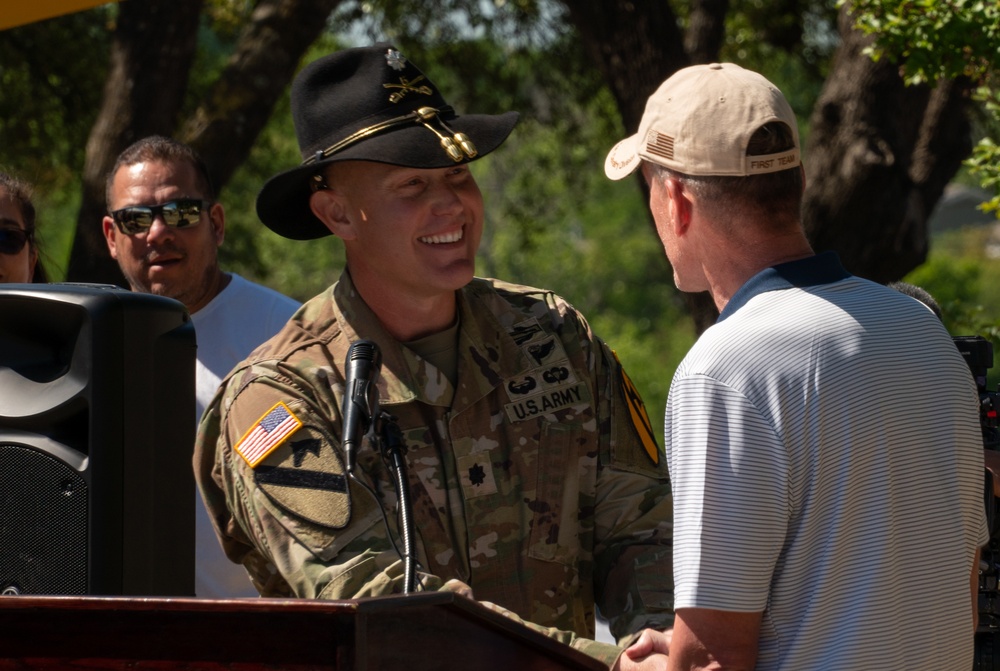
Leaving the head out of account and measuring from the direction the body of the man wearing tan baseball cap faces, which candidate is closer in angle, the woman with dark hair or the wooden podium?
the woman with dark hair

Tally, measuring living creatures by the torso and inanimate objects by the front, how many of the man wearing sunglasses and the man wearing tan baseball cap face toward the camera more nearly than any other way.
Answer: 1

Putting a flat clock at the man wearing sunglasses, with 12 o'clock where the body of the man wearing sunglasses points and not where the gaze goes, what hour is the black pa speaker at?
The black pa speaker is roughly at 12 o'clock from the man wearing sunglasses.

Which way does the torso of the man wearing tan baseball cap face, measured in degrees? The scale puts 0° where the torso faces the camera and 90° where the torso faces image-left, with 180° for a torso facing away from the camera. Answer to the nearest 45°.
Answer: approximately 135°

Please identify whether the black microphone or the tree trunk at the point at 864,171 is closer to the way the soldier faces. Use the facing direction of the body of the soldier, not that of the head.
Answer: the black microphone

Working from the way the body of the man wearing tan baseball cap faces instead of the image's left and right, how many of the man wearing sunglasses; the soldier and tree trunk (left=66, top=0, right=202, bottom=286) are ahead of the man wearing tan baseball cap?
3

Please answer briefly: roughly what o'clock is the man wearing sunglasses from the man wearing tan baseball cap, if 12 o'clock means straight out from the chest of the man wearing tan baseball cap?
The man wearing sunglasses is roughly at 12 o'clock from the man wearing tan baseball cap.

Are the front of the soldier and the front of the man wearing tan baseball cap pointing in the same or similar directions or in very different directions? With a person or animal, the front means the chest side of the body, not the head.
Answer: very different directions

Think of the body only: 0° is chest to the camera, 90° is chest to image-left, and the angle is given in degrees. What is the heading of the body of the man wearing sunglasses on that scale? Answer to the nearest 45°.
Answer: approximately 0°

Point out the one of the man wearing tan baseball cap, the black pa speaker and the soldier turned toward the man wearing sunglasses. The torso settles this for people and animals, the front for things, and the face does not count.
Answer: the man wearing tan baseball cap

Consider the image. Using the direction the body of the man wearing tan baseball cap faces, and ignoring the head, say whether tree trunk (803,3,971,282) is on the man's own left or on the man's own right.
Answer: on the man's own right

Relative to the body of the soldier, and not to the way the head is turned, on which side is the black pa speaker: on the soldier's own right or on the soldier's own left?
on the soldier's own right
